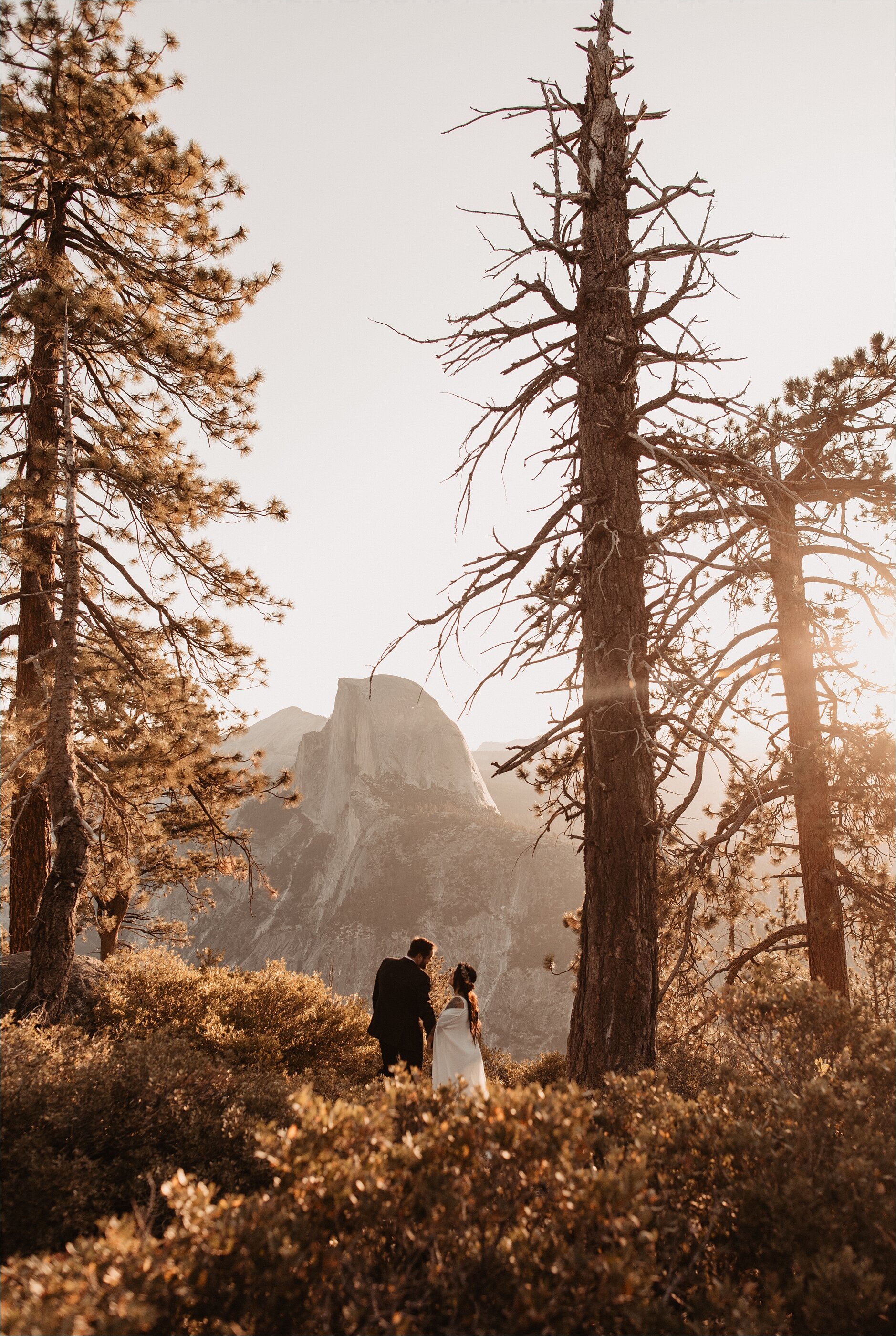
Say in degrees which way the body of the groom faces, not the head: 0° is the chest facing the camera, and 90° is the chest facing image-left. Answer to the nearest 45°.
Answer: approximately 225°

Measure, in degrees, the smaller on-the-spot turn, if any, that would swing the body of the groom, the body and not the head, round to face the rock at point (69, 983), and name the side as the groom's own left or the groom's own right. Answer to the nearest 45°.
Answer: approximately 135° to the groom's own left
